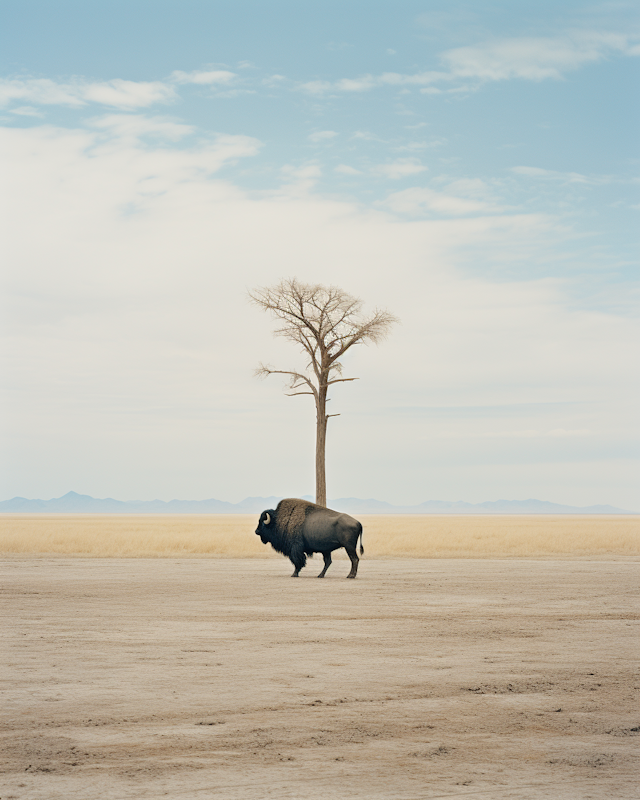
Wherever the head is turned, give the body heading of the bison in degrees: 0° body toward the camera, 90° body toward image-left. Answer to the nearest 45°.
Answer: approximately 90°
